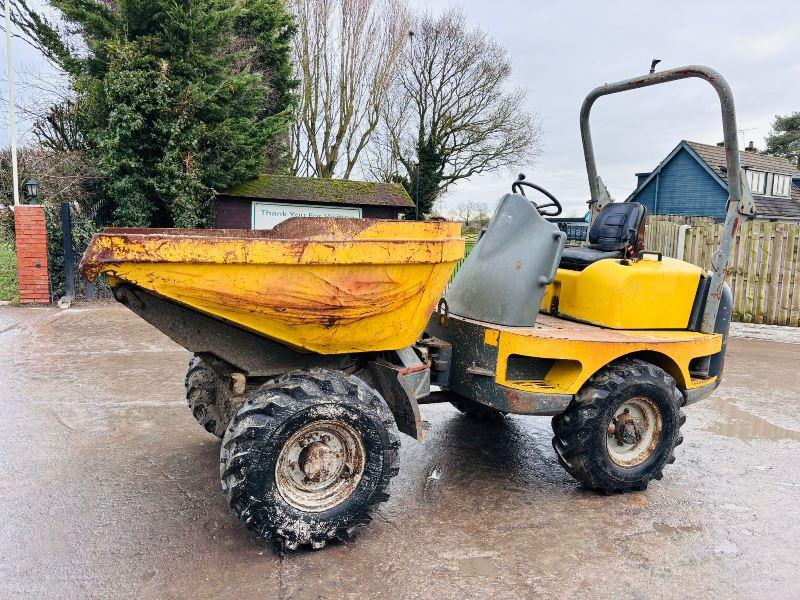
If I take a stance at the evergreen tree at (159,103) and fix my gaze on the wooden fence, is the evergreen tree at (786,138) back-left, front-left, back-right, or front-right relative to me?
front-left

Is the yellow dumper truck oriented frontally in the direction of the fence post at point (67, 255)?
no

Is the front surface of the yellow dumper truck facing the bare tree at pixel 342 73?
no

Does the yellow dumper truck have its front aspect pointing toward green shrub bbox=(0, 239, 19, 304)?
no

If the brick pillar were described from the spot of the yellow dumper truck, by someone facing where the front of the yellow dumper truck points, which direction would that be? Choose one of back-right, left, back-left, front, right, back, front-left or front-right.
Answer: right

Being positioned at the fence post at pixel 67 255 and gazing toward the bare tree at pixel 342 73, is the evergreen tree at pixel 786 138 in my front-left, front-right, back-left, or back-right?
front-right

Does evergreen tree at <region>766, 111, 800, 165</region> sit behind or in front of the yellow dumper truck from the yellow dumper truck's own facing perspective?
behind

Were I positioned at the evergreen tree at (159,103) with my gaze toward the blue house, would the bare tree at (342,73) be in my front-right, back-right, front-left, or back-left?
front-left

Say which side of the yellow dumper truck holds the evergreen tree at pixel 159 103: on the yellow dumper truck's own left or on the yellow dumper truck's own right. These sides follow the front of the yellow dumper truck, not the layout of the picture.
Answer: on the yellow dumper truck's own right

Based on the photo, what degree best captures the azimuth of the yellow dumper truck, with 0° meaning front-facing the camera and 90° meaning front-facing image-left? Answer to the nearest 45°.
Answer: approximately 45°

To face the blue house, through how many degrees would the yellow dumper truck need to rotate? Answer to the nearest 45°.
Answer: approximately 180°

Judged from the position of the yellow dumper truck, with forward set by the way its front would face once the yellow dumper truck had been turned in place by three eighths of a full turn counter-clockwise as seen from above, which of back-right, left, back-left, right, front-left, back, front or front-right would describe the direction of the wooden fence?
front-left

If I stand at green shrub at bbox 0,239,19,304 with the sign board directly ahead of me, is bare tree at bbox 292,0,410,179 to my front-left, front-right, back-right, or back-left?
front-left

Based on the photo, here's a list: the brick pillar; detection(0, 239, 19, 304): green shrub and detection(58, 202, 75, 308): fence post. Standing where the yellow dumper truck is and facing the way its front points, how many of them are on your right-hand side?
3
